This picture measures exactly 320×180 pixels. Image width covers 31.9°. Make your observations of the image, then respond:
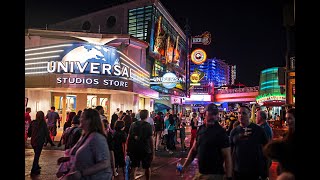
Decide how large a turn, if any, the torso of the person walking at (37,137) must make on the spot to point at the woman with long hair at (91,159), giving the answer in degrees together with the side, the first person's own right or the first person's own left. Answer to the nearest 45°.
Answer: approximately 180°

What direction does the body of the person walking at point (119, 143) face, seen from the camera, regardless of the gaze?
away from the camera

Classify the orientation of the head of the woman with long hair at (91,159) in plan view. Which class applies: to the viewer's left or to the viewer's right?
to the viewer's left

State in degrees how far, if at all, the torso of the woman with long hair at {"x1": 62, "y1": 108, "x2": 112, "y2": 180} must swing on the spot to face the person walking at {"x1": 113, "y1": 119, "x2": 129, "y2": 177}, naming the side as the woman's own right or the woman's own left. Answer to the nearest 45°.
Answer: approximately 90° to the woman's own right

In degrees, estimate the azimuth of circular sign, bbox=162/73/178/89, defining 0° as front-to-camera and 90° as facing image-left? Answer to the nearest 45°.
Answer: approximately 0°

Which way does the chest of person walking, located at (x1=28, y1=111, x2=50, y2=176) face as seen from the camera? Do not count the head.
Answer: away from the camera

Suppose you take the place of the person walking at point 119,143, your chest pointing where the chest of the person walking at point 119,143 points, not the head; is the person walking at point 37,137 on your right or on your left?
on your left
